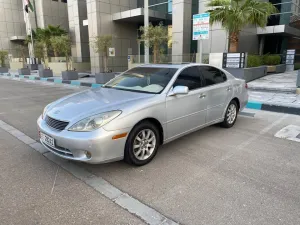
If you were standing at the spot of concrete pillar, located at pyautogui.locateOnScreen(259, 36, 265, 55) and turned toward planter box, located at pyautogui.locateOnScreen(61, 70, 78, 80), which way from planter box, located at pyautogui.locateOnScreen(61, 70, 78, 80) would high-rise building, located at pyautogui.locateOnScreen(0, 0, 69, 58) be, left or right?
right

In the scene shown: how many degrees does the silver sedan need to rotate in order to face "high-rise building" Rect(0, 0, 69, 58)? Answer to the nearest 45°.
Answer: approximately 90° to its right

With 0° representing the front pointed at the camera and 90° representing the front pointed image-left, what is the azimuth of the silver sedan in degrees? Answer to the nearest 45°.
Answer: approximately 45°

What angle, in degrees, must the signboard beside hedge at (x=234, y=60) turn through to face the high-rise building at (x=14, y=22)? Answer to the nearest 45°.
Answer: approximately 135° to its right

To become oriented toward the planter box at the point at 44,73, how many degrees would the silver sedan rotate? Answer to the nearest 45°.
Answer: approximately 90° to its right

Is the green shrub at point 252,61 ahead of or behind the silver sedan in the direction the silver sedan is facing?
behind

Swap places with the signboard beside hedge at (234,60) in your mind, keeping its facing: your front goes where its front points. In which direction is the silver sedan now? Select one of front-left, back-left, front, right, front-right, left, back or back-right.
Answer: front

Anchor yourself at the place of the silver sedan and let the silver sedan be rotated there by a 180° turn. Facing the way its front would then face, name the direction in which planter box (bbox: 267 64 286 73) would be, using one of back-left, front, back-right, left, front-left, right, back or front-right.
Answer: front

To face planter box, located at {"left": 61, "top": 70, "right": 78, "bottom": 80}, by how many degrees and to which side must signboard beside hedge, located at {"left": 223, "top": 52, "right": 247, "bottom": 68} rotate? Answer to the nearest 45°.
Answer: approximately 90° to its right

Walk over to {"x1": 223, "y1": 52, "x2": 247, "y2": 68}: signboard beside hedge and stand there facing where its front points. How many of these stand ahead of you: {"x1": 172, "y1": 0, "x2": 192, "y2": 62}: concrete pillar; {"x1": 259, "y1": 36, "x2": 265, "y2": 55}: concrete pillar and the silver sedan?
1

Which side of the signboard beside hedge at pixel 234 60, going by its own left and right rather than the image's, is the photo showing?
front

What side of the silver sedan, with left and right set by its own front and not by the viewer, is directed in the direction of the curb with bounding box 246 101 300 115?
back

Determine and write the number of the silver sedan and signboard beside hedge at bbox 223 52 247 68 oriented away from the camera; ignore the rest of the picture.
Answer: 0

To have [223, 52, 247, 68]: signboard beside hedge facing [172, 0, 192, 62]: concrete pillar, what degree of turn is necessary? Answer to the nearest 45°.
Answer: approximately 135° to its right

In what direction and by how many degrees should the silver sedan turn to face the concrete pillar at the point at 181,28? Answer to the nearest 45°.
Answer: approximately 135° to its right
